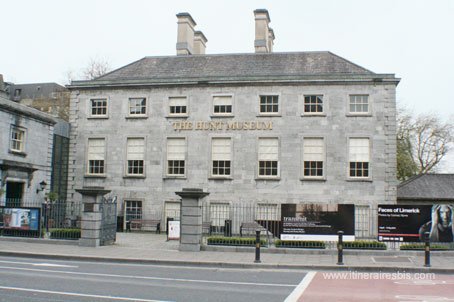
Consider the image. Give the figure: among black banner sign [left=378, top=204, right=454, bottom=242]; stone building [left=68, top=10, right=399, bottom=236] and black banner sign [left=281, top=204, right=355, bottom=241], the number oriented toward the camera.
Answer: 3

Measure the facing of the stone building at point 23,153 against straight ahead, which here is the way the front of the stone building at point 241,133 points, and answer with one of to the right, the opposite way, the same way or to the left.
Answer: to the left

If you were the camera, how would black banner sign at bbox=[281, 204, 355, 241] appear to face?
facing the viewer

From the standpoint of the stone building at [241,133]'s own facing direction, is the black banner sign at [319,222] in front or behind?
in front

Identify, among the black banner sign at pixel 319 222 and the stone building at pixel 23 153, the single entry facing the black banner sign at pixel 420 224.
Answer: the stone building

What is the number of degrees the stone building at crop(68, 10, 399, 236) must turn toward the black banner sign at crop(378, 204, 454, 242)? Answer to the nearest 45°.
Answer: approximately 45° to its left

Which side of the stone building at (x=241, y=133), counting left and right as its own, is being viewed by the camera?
front

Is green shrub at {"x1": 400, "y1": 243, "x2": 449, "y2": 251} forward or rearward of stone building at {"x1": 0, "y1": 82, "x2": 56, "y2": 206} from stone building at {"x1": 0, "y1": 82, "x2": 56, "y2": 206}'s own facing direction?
forward

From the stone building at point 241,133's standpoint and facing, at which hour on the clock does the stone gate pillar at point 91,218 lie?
The stone gate pillar is roughly at 1 o'clock from the stone building.
